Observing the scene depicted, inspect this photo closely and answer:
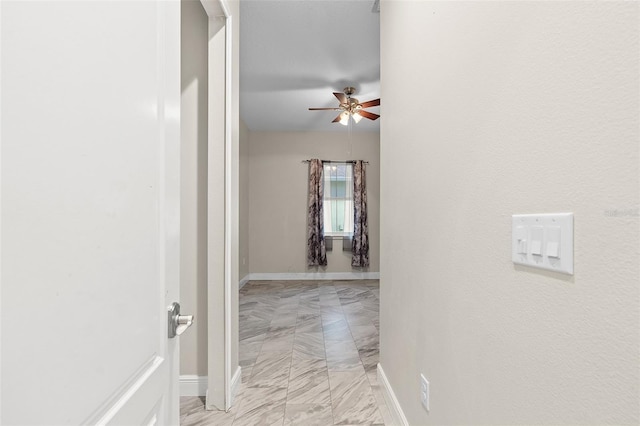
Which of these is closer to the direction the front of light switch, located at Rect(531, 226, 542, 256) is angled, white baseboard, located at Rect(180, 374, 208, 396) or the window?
the white baseboard

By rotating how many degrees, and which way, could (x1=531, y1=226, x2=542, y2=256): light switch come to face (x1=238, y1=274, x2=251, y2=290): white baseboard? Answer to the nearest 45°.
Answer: approximately 90° to its right

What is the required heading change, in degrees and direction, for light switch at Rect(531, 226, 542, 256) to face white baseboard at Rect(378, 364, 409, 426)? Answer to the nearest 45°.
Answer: approximately 90° to its right

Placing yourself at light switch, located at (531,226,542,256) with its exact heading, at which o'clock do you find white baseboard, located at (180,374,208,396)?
The white baseboard is roughly at 2 o'clock from the light switch.

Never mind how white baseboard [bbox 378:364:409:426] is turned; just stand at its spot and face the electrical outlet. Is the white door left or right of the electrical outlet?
right

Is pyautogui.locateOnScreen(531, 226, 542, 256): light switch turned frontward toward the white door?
yes

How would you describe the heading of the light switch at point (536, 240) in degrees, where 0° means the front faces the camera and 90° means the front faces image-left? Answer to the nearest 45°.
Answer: approximately 45°

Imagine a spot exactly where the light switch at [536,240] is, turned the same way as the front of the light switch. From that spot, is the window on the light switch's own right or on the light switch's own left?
on the light switch's own right

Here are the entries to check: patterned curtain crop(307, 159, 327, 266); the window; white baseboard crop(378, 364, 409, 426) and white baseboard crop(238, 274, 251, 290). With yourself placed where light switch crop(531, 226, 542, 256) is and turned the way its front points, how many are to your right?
4

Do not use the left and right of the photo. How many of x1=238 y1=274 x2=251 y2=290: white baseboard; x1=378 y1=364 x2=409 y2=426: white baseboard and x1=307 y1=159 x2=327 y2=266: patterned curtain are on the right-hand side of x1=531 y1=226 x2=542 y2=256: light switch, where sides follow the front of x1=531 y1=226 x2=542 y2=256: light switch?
3
